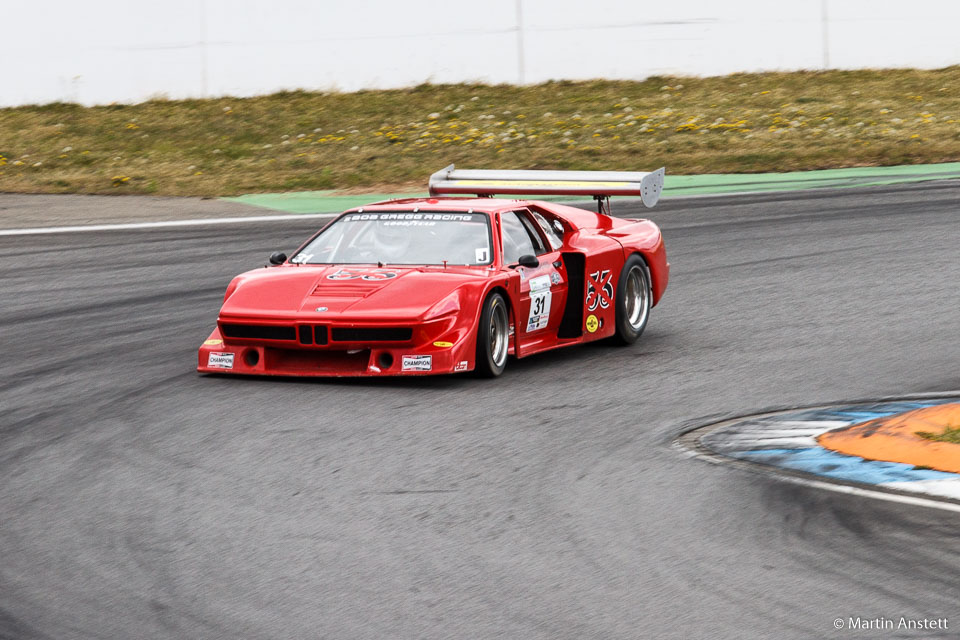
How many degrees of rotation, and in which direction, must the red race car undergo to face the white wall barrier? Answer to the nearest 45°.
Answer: approximately 135° to its right

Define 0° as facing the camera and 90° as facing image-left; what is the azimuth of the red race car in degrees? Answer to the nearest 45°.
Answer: approximately 45°
